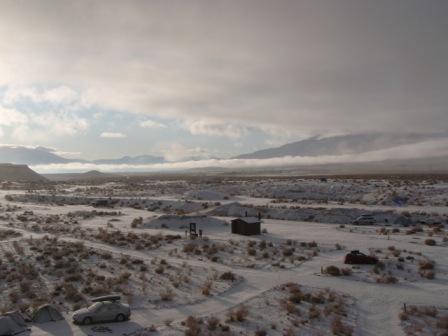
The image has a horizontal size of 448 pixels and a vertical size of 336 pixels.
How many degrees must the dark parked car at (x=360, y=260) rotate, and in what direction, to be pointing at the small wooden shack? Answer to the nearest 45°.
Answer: approximately 135° to its left

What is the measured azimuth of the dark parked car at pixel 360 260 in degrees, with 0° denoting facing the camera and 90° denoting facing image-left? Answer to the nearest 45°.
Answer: approximately 270°

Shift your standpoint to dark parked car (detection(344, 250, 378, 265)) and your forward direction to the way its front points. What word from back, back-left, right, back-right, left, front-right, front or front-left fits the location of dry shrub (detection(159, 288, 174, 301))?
back-right

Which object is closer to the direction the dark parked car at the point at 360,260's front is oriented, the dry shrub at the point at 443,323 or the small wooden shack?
the dry shrub

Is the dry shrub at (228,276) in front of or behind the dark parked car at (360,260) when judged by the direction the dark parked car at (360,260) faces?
behind

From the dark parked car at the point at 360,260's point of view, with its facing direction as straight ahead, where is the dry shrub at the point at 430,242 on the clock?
The dry shrub is roughly at 10 o'clock from the dark parked car.

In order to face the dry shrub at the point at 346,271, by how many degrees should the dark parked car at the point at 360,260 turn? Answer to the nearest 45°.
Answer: approximately 90° to its right

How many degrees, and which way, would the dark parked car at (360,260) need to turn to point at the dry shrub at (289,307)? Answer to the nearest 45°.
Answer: approximately 90° to its right

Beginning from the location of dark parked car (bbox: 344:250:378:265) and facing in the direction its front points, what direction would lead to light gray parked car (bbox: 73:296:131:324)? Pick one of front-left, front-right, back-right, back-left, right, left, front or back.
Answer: back-right

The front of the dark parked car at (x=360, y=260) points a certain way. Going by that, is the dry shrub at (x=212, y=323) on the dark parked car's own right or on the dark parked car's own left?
on the dark parked car's own right

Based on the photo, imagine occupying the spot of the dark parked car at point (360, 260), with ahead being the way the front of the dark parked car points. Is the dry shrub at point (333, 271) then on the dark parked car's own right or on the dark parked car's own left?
on the dark parked car's own right

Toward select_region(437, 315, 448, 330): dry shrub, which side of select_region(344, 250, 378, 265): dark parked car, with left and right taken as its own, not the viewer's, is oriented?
right
